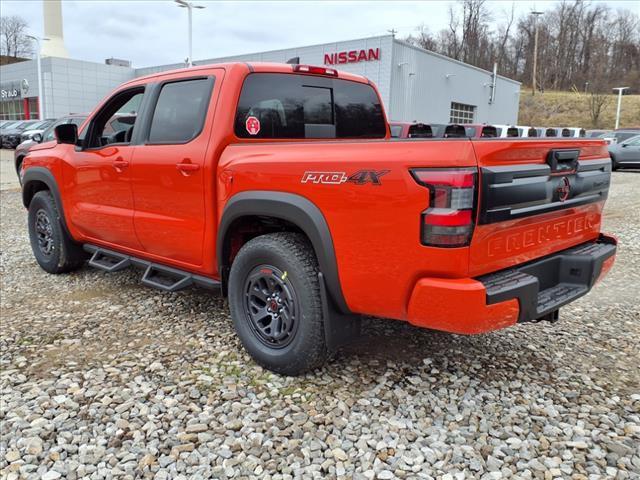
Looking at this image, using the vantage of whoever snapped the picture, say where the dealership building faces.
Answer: facing the viewer and to the left of the viewer

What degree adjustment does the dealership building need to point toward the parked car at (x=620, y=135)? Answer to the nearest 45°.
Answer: approximately 90° to its left

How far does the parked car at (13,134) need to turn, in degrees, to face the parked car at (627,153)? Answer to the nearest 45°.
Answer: approximately 90° to its left

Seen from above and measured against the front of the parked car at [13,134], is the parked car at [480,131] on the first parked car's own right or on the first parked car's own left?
on the first parked car's own left

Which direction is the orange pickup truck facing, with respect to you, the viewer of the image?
facing away from the viewer and to the left of the viewer

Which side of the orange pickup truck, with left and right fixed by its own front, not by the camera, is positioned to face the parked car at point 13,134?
front

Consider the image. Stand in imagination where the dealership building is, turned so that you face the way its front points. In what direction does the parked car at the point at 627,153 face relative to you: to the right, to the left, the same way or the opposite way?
to the right

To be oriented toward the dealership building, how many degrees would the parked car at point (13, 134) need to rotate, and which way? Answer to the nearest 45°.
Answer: approximately 135° to its left

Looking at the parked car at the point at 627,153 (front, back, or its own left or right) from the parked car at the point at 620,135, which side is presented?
right

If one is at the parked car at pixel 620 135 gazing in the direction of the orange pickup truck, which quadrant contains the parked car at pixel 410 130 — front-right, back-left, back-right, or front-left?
front-right

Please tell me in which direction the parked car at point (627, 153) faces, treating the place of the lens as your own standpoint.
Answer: facing to the left of the viewer

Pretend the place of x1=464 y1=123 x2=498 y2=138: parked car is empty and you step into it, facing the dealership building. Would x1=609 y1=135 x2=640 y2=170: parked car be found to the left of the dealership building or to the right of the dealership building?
left
